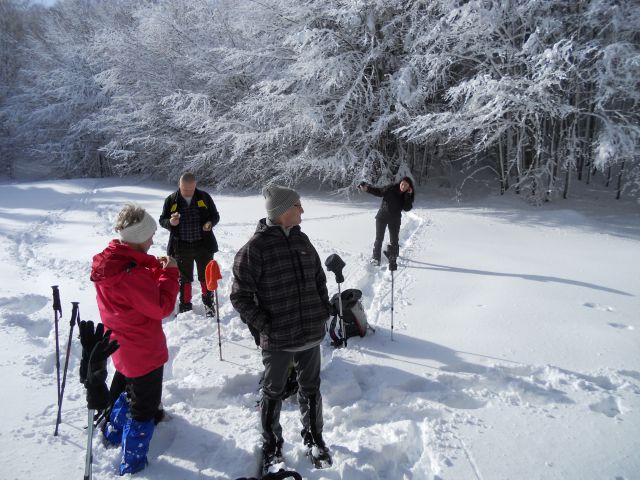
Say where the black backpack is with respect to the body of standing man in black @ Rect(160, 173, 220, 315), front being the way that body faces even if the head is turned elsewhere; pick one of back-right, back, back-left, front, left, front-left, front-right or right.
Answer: front-left

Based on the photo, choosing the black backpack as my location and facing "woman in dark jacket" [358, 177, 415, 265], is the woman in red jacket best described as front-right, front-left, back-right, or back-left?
back-left

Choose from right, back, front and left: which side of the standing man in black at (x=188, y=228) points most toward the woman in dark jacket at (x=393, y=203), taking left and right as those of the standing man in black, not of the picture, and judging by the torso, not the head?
left

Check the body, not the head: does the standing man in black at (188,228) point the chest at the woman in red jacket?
yes

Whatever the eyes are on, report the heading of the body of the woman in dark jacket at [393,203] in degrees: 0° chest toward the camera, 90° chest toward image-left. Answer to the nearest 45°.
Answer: approximately 0°

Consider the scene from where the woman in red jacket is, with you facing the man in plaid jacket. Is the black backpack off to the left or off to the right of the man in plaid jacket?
left

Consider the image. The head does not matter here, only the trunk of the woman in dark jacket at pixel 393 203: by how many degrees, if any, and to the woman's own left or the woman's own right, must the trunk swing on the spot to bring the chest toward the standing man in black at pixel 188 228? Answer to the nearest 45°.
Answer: approximately 45° to the woman's own right

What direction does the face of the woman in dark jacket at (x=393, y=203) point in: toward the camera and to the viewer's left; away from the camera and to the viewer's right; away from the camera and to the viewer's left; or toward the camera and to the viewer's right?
toward the camera and to the viewer's left

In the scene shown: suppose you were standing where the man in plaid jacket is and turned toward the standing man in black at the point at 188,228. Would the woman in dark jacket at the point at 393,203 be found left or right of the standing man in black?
right
